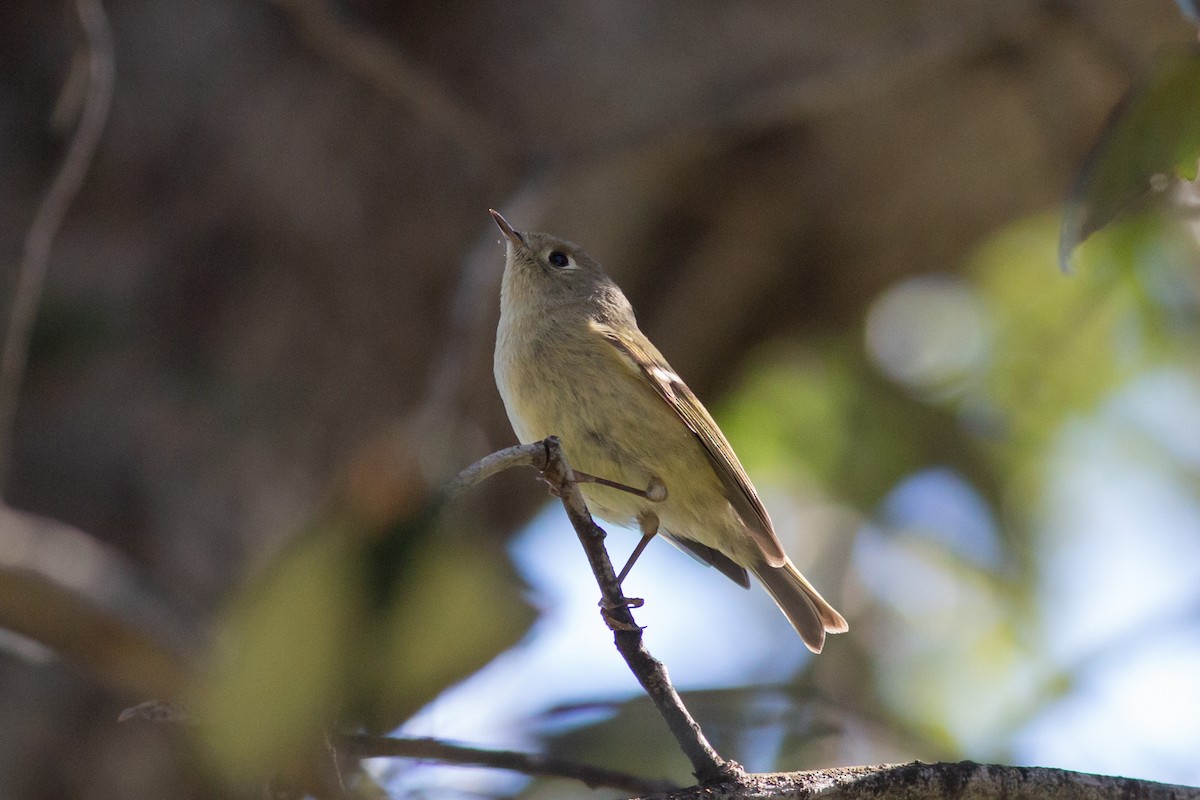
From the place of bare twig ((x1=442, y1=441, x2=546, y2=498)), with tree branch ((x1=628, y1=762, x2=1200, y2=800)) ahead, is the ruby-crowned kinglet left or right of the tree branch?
left

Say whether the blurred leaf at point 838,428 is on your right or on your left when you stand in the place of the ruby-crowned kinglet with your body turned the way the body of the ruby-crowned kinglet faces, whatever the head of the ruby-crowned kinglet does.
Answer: on your right

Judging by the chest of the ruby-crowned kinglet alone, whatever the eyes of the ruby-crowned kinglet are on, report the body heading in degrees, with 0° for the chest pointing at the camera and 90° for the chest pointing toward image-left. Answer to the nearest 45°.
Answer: approximately 90°

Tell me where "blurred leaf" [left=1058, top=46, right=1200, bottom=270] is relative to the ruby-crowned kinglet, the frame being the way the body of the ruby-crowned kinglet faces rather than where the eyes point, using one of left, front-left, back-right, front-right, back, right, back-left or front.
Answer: back-left

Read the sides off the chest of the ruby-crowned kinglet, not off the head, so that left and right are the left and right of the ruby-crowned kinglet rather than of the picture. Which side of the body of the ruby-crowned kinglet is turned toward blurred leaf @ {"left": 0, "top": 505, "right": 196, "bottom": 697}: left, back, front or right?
front
